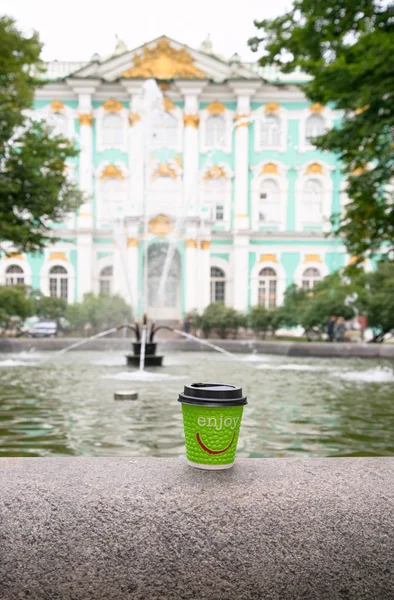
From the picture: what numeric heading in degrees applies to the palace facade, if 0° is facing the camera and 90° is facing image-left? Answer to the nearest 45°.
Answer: approximately 0°

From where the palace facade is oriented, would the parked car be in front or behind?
in front

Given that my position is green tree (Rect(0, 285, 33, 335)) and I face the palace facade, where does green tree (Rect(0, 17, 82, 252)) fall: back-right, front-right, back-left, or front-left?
back-right

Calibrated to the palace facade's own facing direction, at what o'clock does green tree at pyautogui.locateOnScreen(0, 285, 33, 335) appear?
The green tree is roughly at 1 o'clock from the palace facade.

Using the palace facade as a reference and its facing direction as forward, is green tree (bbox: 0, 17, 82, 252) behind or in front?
in front

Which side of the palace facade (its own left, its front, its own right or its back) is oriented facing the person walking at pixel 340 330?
front

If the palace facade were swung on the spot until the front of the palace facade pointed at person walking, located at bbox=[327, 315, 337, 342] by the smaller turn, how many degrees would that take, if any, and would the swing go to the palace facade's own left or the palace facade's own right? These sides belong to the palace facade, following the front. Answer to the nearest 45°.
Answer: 0° — it already faces them

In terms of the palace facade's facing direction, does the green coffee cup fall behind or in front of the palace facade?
in front
